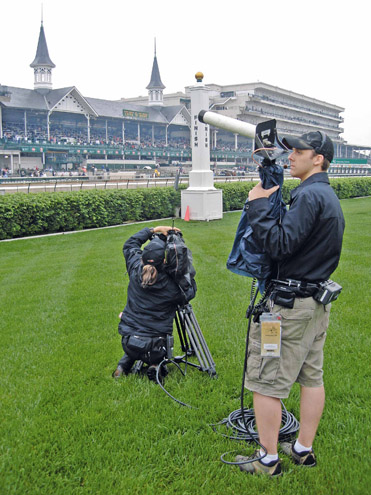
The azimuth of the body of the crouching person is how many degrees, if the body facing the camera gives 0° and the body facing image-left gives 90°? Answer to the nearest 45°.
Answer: approximately 180°

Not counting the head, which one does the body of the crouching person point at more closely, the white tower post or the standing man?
the white tower post

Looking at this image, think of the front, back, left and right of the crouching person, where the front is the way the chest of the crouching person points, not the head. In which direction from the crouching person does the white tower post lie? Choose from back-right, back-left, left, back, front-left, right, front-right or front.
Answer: front

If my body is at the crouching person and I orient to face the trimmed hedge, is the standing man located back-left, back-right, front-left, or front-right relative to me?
back-right

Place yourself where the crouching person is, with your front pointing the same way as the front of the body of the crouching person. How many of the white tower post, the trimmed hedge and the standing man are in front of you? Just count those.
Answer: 2

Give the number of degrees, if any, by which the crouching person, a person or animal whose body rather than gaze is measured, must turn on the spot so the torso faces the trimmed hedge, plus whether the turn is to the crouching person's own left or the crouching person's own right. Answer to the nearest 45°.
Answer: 0° — they already face it

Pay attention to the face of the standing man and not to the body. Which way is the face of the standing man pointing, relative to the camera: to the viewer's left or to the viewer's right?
to the viewer's left

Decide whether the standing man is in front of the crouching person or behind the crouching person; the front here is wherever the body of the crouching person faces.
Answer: behind

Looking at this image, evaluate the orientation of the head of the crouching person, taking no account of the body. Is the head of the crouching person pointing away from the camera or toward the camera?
away from the camera
